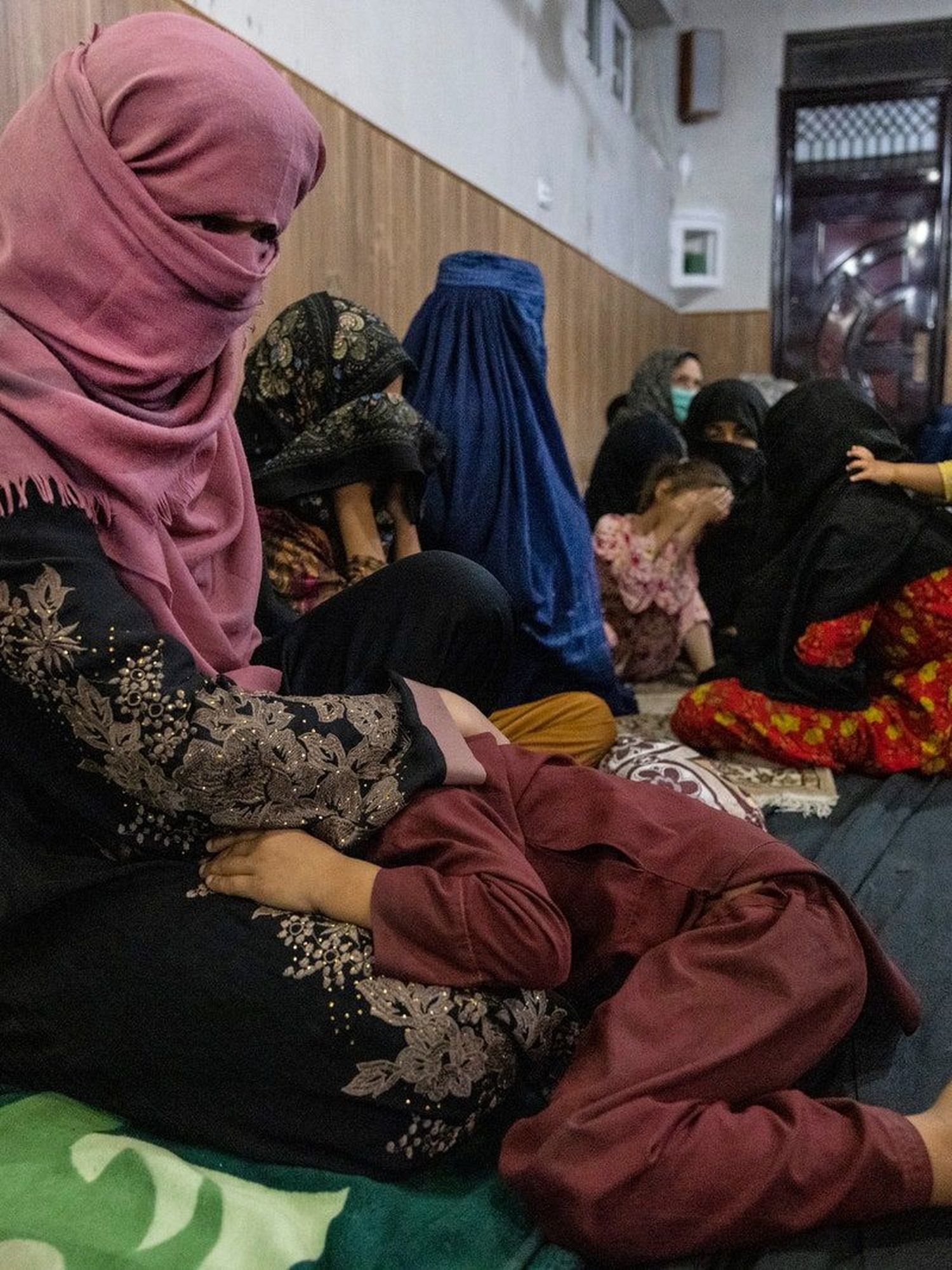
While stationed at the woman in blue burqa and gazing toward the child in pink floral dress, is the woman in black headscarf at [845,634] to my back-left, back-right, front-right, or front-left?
front-right

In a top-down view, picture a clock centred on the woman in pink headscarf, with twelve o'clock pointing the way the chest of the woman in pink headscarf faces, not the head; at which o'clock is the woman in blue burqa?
The woman in blue burqa is roughly at 10 o'clock from the woman in pink headscarf.

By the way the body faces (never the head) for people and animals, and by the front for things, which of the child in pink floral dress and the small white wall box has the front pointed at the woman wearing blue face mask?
the small white wall box

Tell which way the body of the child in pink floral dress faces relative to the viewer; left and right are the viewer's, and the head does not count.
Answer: facing the viewer and to the right of the viewer

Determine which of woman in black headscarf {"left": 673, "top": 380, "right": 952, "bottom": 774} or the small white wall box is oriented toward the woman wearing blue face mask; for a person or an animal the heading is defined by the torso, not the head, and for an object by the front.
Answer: the small white wall box

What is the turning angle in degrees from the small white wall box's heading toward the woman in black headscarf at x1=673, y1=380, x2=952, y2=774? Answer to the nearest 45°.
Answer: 0° — it already faces them

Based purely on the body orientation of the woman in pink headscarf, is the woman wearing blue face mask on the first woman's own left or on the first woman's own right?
on the first woman's own left

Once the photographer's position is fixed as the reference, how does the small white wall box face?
facing the viewer

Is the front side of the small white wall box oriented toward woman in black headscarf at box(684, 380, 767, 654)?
yes
